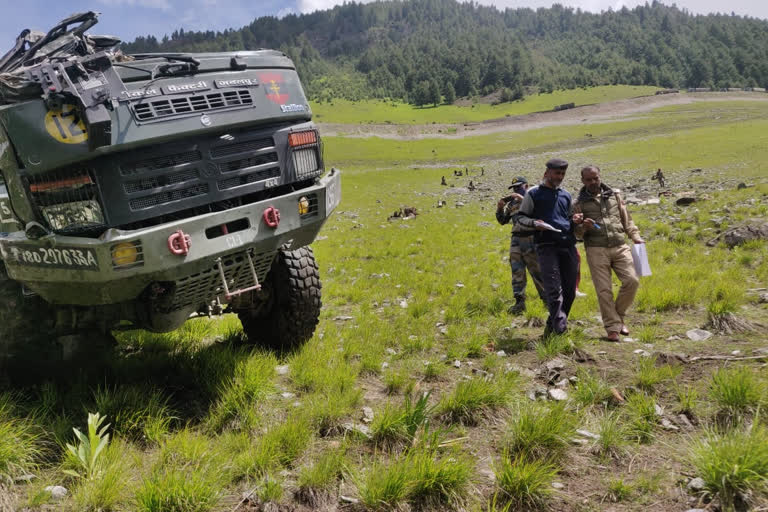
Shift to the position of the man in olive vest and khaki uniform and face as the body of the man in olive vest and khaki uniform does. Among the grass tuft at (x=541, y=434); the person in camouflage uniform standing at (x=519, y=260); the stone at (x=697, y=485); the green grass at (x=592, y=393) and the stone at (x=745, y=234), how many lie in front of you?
3

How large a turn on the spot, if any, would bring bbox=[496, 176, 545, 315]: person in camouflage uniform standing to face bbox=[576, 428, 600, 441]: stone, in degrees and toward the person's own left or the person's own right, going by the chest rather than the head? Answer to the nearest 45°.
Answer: approximately 45° to the person's own left

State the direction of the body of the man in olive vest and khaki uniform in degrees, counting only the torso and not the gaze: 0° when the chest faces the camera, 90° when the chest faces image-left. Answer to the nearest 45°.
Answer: approximately 0°

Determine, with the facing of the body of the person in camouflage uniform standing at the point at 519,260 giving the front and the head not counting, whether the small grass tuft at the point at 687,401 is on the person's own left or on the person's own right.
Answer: on the person's own left

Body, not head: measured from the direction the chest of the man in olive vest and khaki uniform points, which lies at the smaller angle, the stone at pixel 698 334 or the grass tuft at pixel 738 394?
the grass tuft

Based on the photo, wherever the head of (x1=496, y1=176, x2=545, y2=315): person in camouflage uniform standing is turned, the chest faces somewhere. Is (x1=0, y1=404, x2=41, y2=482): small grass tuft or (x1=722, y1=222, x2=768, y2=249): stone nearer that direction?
the small grass tuft

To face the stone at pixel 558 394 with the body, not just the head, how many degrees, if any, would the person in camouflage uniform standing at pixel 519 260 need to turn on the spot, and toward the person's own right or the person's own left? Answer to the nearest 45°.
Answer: approximately 45° to the person's own left

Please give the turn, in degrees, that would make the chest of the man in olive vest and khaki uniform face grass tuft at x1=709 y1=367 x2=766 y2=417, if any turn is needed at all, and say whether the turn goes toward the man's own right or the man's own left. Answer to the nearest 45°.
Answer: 0° — they already face it

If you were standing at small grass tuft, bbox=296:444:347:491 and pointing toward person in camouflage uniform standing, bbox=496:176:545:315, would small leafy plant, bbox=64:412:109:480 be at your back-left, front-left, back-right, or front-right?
back-left

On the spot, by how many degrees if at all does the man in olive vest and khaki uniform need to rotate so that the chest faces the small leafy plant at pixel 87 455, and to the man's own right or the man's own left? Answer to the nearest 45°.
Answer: approximately 45° to the man's own right

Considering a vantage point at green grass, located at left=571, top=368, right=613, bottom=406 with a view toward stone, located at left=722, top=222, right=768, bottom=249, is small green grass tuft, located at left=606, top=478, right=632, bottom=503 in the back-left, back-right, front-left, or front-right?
back-right
